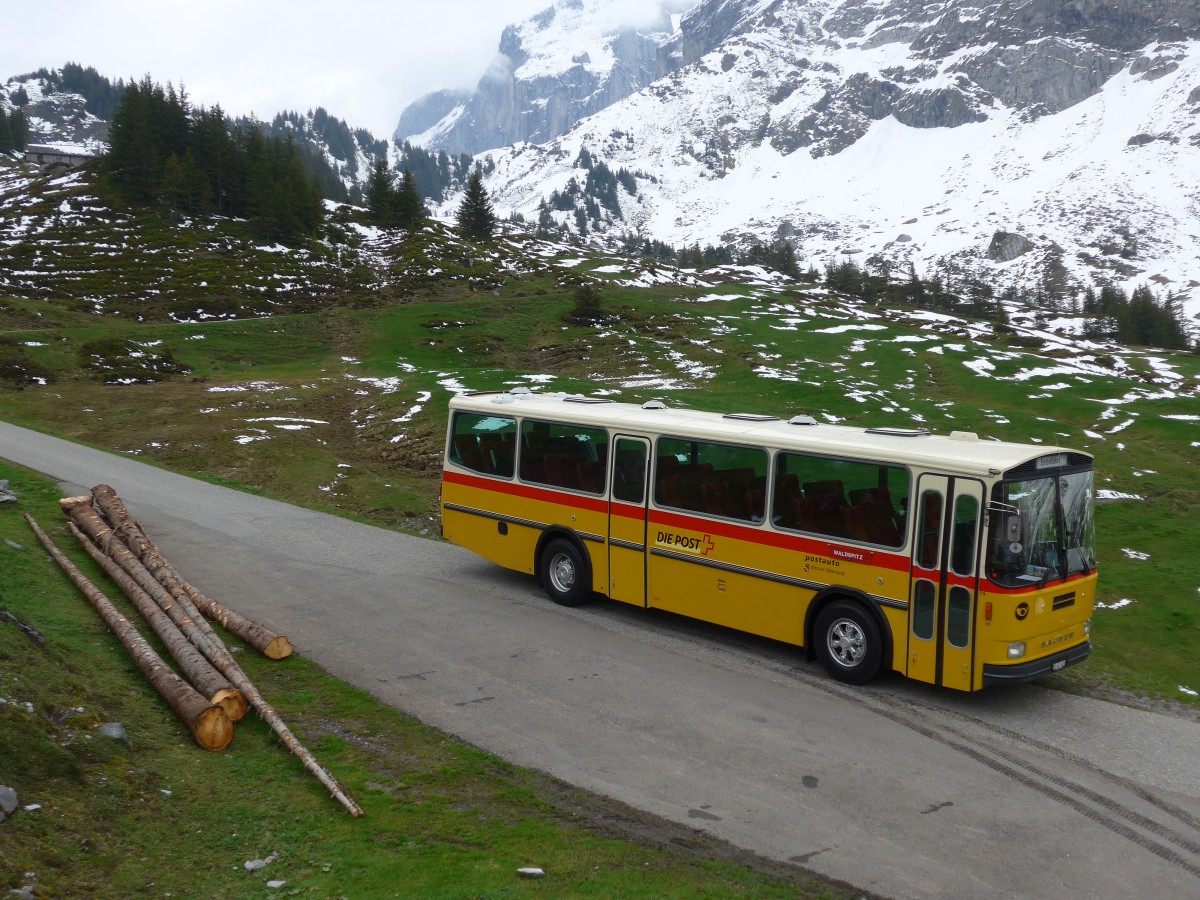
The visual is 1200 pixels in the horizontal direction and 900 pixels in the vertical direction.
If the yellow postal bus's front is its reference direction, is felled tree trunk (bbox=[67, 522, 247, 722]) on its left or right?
on its right

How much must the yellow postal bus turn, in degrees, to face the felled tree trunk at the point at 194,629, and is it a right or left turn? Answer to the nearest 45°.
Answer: approximately 135° to its right

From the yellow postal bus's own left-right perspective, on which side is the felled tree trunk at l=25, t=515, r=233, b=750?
on its right

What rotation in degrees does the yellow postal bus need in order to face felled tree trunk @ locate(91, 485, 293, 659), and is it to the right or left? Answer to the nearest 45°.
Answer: approximately 135° to its right
